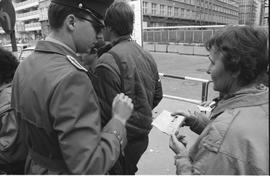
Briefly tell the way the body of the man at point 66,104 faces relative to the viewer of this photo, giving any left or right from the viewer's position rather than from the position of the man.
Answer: facing away from the viewer and to the right of the viewer

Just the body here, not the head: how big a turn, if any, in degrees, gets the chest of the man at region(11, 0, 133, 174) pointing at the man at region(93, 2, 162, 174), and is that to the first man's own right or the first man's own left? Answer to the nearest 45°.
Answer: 0° — they already face them
